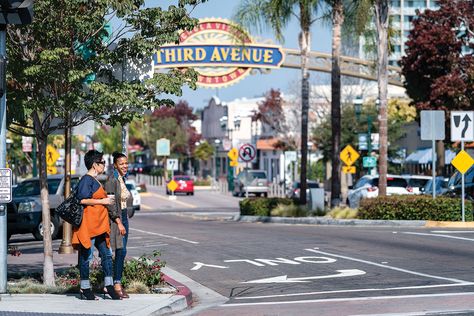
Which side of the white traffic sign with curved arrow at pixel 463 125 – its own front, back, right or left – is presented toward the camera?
front

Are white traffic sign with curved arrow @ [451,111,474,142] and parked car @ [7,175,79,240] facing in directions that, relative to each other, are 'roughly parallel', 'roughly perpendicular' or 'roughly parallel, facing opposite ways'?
roughly parallel

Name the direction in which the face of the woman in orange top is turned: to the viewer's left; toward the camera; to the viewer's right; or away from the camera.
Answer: to the viewer's right

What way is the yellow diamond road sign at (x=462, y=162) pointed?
toward the camera

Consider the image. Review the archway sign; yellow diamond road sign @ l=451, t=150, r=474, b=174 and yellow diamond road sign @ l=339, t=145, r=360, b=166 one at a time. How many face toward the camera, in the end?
3

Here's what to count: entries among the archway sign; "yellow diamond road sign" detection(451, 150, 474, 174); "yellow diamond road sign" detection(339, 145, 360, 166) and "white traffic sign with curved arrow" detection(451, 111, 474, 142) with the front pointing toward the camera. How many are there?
4

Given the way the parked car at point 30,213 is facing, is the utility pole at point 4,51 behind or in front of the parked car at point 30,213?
in front

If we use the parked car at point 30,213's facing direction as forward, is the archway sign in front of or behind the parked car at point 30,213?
behind

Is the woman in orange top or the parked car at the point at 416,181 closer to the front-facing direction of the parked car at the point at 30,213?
the woman in orange top

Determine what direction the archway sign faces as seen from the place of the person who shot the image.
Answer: facing the viewer

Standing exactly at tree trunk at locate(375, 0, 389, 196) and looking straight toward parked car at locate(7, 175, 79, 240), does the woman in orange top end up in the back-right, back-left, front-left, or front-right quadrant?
front-left
